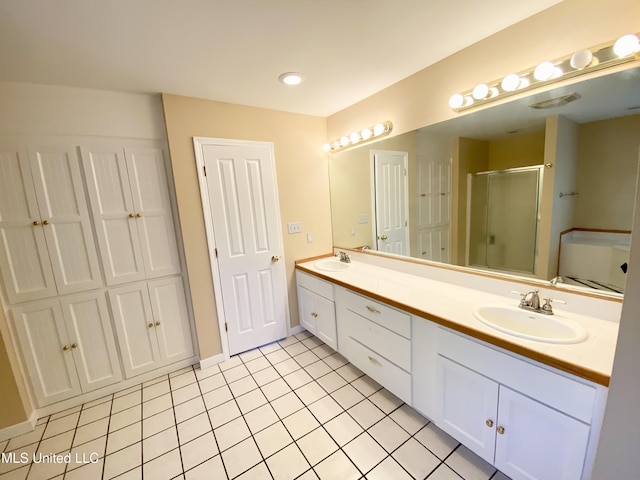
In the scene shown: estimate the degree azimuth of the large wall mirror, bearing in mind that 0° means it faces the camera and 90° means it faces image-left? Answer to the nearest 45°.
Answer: approximately 45°

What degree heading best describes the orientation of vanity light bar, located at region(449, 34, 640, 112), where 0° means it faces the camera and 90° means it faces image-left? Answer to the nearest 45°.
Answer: approximately 45°

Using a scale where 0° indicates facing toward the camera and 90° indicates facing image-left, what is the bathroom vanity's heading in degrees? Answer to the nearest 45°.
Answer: approximately 45°
